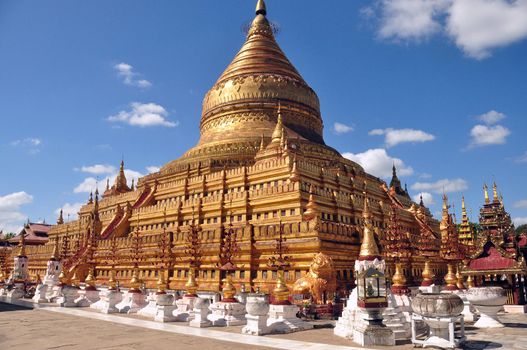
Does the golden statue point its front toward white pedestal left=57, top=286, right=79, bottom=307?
no

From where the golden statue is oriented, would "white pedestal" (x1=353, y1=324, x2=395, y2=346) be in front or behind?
in front

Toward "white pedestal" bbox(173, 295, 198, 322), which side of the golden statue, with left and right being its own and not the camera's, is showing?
right

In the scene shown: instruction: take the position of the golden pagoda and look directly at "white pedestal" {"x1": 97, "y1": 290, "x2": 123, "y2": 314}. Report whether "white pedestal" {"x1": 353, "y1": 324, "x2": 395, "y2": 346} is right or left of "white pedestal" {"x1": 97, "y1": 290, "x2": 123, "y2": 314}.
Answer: left

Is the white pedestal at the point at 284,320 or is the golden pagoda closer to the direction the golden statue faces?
the white pedestal

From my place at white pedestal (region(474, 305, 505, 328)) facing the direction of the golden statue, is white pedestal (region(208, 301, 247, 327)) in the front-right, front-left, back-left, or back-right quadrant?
front-left

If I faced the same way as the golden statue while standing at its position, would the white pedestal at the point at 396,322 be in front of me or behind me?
in front

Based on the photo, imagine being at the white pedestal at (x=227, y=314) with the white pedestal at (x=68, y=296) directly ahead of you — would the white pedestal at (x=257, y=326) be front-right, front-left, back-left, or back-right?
back-left
